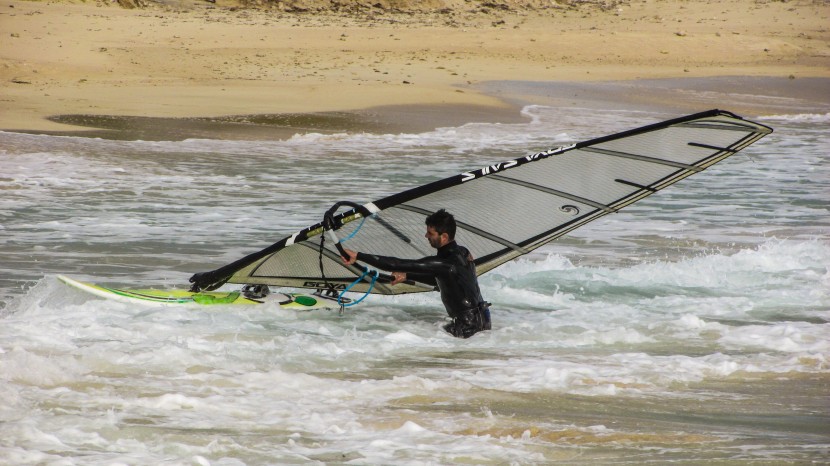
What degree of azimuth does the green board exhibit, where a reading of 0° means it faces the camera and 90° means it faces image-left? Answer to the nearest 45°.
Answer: approximately 90°

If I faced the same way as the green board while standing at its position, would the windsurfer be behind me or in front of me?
behind

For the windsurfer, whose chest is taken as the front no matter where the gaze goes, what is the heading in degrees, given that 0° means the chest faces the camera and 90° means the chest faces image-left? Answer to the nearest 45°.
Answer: approximately 90°

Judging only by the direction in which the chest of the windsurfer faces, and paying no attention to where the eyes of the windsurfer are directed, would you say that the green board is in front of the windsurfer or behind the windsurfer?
in front

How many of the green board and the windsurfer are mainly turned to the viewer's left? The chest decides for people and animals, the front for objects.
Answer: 2
